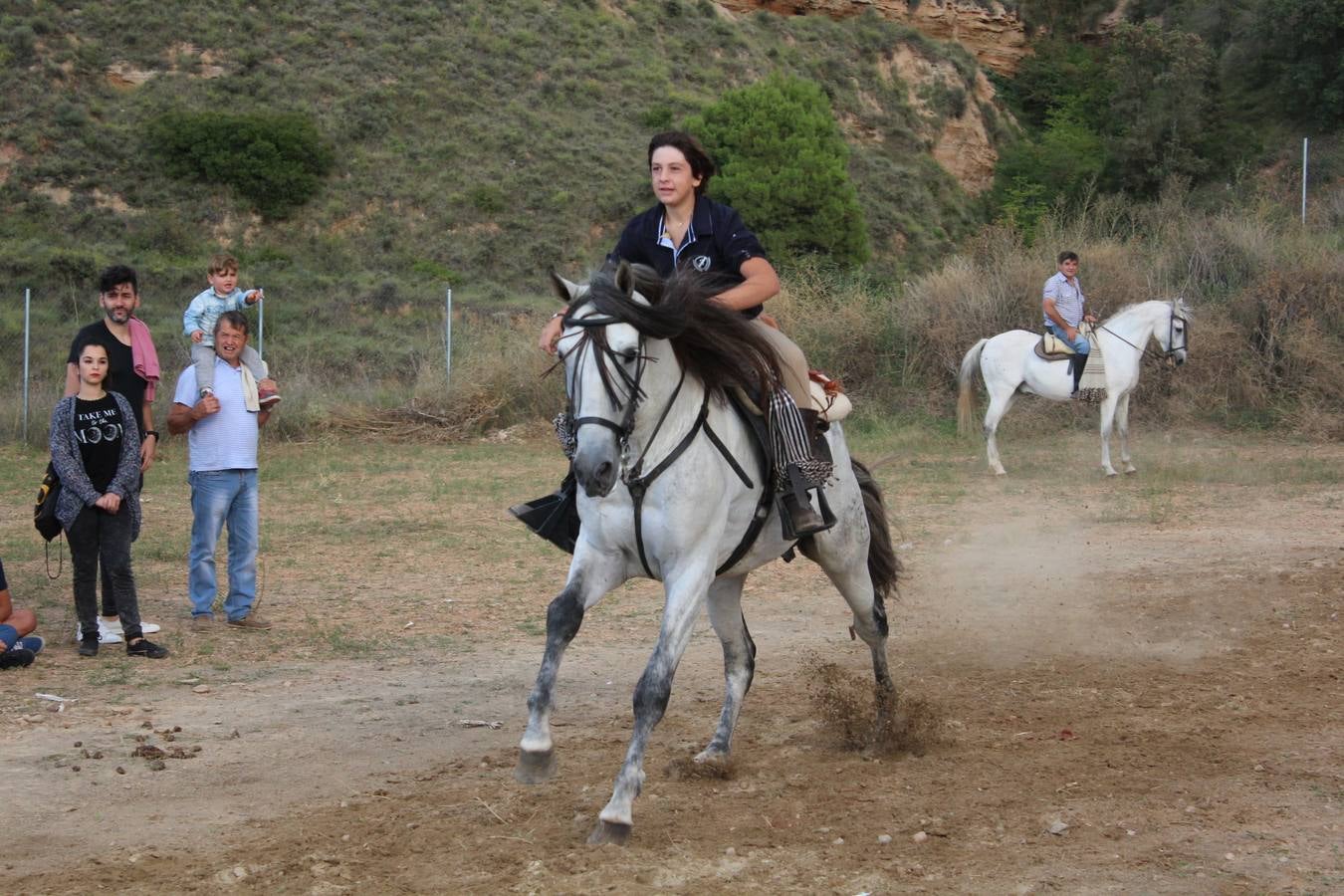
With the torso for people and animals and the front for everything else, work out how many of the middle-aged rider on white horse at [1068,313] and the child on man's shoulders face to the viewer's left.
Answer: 0

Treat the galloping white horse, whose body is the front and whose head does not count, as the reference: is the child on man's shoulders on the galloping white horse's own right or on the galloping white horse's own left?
on the galloping white horse's own right

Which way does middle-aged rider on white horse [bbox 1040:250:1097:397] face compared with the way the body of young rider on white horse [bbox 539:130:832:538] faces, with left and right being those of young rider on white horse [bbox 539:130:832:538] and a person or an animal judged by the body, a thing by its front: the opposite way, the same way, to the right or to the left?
to the left

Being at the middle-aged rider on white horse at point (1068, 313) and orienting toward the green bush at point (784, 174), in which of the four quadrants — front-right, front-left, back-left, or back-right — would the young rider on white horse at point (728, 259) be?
back-left

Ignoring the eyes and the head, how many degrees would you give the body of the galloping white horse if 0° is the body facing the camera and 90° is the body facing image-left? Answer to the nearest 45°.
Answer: approximately 45°

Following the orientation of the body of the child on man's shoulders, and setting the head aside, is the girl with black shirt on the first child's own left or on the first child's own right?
on the first child's own right

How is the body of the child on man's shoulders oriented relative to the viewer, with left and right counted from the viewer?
facing the viewer and to the right of the viewer

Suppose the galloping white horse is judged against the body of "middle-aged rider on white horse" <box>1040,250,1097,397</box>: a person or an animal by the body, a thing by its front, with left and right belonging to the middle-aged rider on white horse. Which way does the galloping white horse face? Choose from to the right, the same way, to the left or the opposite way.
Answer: to the right

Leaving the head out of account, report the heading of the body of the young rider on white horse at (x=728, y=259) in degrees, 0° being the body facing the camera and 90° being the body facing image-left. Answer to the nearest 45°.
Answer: approximately 45°
